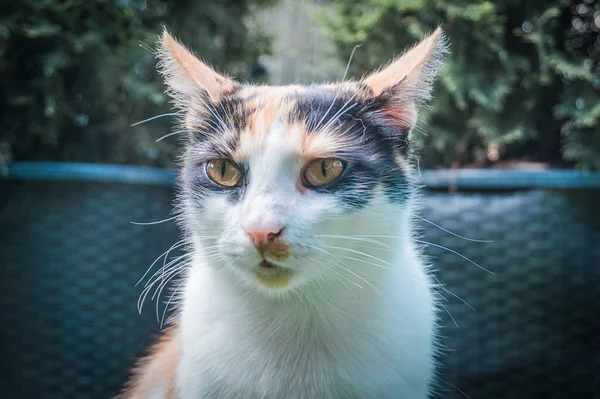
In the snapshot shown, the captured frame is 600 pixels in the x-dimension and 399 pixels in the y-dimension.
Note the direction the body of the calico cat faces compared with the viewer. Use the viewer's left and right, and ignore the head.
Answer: facing the viewer
